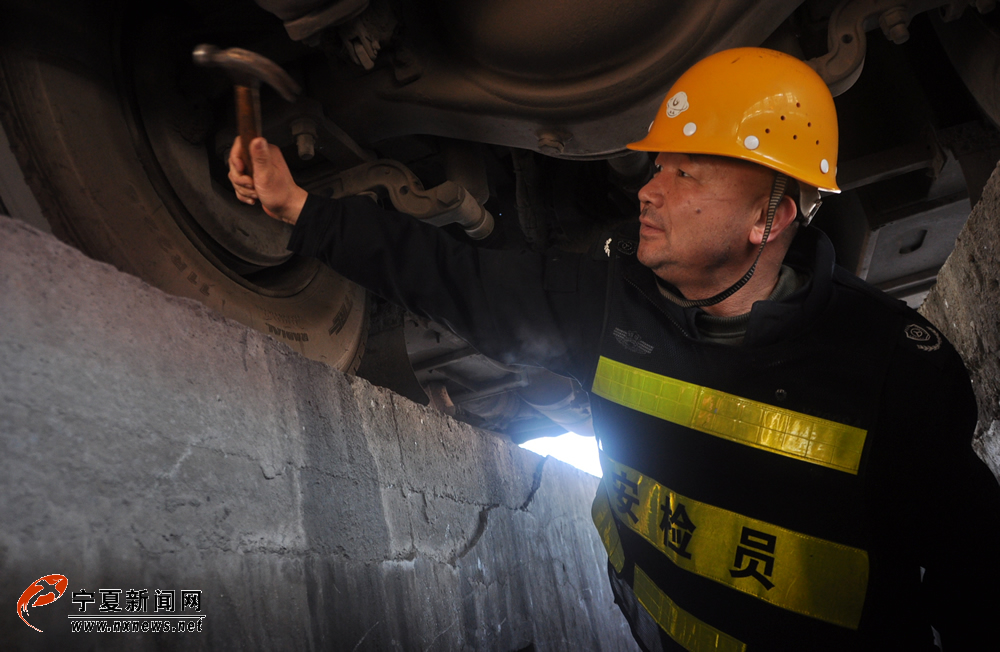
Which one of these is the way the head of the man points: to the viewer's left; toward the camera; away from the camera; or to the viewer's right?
to the viewer's left

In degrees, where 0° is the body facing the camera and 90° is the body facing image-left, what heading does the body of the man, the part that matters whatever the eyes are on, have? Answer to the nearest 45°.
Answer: approximately 45°
